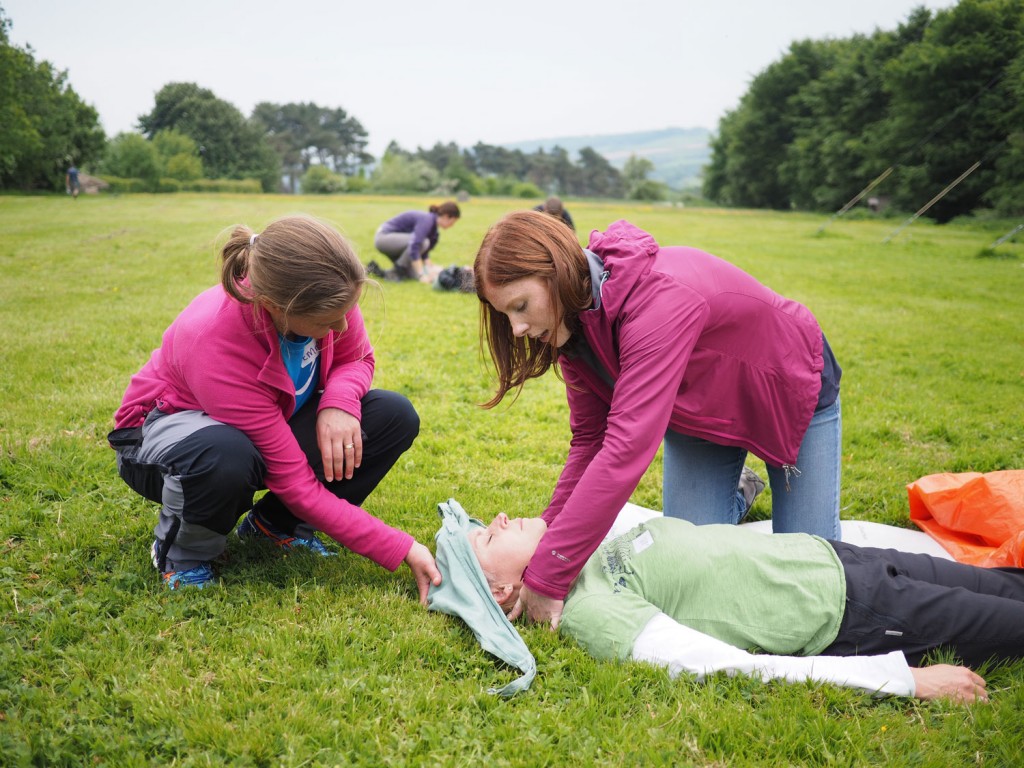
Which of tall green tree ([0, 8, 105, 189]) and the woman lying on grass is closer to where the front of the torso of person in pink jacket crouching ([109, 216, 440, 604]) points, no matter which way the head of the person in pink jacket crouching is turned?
the woman lying on grass

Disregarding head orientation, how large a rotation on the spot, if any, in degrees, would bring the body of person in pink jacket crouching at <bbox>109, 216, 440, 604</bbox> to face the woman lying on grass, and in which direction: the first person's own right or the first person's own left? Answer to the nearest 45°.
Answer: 0° — they already face them

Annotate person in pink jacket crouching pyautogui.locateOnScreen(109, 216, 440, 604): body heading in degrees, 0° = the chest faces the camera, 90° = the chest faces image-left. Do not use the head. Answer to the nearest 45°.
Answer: approximately 315°

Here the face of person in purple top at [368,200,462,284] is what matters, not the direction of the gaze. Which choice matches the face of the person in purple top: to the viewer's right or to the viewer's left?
to the viewer's right

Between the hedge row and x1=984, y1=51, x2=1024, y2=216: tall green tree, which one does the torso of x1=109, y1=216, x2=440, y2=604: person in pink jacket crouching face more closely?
the tall green tree

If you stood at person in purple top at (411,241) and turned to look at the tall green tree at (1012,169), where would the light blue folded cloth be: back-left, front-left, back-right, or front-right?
back-right

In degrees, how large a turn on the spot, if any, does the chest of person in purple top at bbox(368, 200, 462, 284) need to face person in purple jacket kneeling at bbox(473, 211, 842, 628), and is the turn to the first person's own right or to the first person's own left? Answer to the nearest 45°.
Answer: approximately 90° to the first person's own right

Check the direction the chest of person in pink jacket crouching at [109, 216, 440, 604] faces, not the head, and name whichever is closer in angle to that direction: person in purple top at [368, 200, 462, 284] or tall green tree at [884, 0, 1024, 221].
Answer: the tall green tree

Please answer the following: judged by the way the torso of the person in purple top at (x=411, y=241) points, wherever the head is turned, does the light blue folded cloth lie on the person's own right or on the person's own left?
on the person's own right

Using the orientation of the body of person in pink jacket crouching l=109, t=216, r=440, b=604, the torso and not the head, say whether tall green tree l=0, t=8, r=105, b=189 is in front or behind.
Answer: behind

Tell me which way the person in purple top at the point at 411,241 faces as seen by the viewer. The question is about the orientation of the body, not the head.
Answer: to the viewer's right

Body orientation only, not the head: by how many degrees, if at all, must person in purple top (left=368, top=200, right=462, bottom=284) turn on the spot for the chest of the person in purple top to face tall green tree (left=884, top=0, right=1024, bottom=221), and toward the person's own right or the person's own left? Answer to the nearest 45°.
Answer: approximately 45° to the person's own left

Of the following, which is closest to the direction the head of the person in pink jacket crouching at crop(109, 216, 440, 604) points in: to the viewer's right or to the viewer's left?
to the viewer's right

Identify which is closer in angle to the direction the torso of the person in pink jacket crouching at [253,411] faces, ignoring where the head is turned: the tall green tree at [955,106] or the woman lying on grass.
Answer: the woman lying on grass

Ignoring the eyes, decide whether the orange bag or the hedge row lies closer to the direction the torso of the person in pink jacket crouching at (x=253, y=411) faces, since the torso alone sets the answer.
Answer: the orange bag
